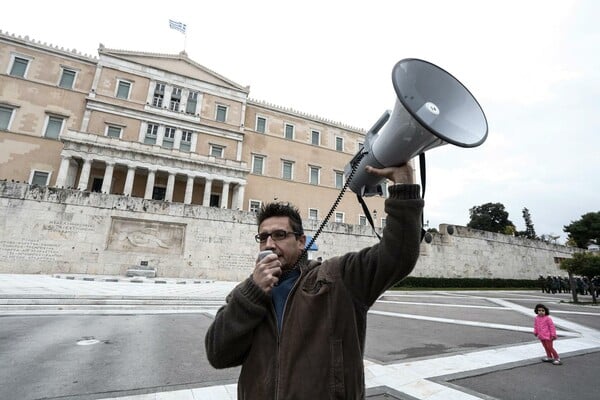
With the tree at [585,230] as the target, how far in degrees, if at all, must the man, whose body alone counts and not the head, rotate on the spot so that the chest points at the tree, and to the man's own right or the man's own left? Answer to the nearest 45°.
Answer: approximately 180°

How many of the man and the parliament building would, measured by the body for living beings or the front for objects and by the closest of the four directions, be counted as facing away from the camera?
0

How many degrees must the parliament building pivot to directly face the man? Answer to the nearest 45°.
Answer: approximately 45° to its right

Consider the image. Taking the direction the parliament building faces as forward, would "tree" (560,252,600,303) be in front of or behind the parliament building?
in front

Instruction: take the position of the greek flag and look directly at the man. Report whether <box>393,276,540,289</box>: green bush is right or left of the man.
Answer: left

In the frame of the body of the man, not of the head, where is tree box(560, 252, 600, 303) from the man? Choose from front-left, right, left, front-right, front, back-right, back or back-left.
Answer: back

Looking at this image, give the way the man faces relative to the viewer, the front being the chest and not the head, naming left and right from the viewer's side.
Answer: facing the viewer and to the left of the viewer

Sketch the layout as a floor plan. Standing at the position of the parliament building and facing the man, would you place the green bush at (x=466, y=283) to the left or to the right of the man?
left

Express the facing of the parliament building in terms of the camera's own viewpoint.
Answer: facing the viewer and to the right of the viewer

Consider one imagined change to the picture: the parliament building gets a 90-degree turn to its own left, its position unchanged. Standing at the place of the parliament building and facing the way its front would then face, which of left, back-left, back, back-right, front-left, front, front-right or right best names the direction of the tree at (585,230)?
front-right
